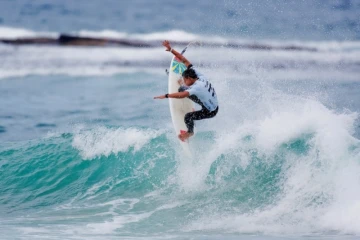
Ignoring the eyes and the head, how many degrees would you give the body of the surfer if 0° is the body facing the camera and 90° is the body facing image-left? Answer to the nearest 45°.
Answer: approximately 90°
